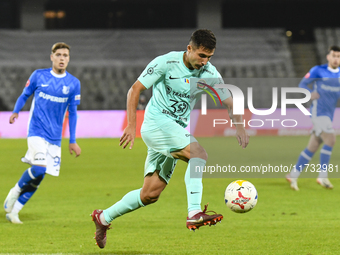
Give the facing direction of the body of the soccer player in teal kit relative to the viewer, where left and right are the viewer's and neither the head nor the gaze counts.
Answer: facing the viewer and to the right of the viewer

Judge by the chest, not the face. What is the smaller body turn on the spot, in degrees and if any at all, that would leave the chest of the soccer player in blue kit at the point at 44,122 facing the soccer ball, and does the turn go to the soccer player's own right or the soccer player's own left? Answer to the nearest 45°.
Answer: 0° — they already face it

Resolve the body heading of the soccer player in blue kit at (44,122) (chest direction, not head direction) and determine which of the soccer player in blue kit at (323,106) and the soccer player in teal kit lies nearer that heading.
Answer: the soccer player in teal kit

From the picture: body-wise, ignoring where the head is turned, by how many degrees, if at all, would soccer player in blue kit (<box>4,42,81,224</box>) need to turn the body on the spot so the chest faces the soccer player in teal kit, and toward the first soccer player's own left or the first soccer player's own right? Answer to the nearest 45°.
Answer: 0° — they already face them

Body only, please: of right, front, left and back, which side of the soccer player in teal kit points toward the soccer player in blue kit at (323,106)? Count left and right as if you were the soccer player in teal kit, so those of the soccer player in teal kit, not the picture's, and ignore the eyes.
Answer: left

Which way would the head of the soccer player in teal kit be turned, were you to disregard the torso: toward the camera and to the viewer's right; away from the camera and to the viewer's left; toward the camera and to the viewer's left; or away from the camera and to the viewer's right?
toward the camera and to the viewer's right

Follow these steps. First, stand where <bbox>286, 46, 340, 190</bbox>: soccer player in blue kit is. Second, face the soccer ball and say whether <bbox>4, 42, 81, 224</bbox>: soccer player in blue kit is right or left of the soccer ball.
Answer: right

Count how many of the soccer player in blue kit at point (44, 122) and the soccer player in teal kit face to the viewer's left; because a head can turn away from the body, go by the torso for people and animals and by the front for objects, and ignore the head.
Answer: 0

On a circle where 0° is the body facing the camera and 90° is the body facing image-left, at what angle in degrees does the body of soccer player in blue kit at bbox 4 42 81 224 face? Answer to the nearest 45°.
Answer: approximately 315°
